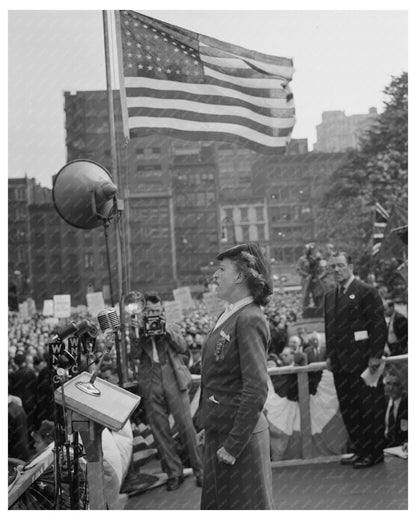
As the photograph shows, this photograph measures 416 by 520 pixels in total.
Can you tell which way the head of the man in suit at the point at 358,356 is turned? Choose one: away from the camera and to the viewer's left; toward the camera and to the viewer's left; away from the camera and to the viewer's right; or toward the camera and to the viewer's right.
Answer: toward the camera and to the viewer's left

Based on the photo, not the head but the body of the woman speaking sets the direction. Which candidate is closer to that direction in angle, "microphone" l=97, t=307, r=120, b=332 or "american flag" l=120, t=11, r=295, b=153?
the microphone

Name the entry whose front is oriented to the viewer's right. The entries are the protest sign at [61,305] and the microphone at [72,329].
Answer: the microphone

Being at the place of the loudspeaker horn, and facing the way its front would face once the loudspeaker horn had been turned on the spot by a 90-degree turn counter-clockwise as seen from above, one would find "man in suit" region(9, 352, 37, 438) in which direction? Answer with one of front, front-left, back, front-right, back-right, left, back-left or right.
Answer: back-right

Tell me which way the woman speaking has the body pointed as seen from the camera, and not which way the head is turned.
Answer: to the viewer's left

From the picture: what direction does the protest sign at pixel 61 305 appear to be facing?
toward the camera

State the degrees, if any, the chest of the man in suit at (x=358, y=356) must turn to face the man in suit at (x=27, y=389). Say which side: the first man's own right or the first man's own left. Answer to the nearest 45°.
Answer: approximately 90° to the first man's own right

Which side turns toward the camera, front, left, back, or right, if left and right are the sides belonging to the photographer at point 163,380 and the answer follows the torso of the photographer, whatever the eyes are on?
front

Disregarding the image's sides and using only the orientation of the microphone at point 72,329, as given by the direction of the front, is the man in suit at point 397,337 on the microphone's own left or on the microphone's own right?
on the microphone's own left
